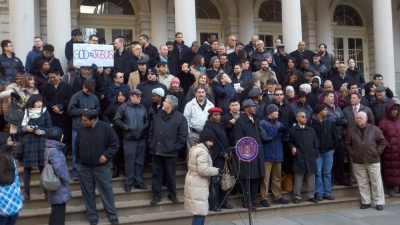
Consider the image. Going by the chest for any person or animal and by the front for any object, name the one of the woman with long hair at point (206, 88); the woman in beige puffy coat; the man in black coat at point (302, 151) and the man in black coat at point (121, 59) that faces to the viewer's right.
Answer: the woman in beige puffy coat

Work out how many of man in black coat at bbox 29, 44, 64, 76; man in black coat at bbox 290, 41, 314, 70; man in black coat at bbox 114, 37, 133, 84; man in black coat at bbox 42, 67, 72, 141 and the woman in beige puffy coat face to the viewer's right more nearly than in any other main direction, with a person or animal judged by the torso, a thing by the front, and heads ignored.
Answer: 1

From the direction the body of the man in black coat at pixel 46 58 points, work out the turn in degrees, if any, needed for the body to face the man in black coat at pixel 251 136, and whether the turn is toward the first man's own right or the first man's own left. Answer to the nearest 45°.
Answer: approximately 45° to the first man's own left

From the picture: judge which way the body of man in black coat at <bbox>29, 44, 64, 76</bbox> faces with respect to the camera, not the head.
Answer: toward the camera

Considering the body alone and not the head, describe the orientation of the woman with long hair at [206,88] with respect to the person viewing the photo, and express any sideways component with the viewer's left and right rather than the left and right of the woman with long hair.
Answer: facing the viewer

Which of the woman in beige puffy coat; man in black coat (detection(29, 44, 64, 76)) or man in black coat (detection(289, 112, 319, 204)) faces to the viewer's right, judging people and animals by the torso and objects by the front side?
the woman in beige puffy coat

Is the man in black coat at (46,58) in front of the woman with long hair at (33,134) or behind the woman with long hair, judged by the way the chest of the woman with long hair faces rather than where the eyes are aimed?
behind

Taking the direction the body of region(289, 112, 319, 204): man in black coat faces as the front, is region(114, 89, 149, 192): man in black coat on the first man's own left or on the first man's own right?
on the first man's own right

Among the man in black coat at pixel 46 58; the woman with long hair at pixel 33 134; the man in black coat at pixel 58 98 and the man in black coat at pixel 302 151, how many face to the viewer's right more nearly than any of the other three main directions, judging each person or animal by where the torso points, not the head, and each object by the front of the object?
0

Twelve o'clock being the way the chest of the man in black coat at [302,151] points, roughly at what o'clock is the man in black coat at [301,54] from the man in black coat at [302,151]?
the man in black coat at [301,54] is roughly at 6 o'clock from the man in black coat at [302,151].

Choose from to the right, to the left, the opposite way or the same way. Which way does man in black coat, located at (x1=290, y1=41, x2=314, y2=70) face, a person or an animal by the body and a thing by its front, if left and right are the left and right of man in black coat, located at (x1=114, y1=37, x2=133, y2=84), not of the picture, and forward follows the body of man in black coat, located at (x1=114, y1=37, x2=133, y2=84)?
the same way

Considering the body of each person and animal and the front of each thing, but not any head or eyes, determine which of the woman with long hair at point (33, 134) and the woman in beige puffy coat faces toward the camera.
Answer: the woman with long hair

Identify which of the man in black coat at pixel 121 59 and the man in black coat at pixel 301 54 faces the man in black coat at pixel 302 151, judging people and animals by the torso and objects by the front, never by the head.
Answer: the man in black coat at pixel 301 54

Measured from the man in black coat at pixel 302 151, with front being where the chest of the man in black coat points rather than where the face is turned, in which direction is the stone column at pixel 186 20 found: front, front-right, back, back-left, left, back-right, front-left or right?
back-right

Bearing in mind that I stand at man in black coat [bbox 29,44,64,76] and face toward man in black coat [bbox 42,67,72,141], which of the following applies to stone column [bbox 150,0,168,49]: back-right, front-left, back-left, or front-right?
back-left

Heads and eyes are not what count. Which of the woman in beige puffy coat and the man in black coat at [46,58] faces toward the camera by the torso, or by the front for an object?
the man in black coat

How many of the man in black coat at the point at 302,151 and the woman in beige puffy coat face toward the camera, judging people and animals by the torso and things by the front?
1

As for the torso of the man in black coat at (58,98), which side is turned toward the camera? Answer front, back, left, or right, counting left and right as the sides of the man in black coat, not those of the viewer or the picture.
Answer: front

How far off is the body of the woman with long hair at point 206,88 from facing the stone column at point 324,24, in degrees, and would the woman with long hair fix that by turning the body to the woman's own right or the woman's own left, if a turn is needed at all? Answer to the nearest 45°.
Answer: approximately 135° to the woman's own left

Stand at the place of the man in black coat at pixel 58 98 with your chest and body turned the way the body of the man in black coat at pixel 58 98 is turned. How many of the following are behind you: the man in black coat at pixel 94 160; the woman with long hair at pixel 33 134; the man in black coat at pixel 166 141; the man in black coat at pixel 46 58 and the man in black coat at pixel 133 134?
1

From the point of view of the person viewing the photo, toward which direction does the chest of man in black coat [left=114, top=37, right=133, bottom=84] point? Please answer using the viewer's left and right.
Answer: facing the viewer and to the left of the viewer

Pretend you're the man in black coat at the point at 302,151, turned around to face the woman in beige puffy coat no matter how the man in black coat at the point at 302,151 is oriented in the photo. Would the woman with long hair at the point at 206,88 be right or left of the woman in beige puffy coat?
right

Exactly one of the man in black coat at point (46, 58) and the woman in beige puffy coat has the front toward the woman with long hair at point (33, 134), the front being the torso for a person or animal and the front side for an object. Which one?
the man in black coat
